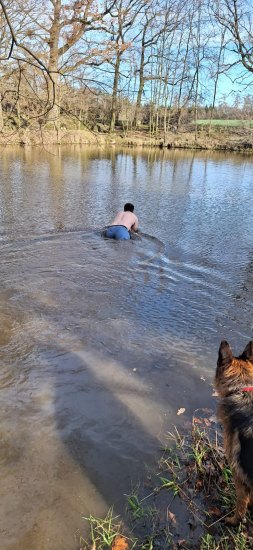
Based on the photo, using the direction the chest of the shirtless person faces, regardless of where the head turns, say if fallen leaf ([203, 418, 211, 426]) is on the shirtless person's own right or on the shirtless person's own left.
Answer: on the shirtless person's own right

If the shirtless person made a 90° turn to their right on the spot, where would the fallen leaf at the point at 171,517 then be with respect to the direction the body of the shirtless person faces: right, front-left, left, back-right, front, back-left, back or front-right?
front-right

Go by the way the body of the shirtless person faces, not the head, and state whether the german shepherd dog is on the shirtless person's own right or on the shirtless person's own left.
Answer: on the shirtless person's own right

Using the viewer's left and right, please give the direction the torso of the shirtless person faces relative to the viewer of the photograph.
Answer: facing away from the viewer and to the right of the viewer

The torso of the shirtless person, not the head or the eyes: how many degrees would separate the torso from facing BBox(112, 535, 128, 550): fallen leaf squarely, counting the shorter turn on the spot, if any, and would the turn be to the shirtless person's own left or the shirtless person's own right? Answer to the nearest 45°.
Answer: approximately 135° to the shirtless person's own right

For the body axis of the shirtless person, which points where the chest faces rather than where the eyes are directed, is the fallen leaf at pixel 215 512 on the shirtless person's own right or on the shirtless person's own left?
on the shirtless person's own right
